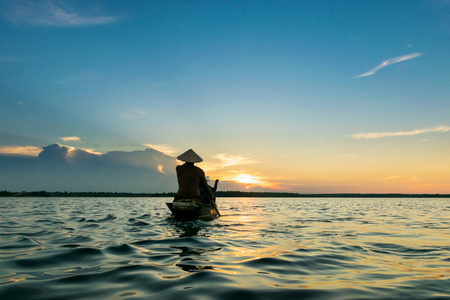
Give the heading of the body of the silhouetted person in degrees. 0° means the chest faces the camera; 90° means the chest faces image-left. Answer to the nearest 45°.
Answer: approximately 180°
